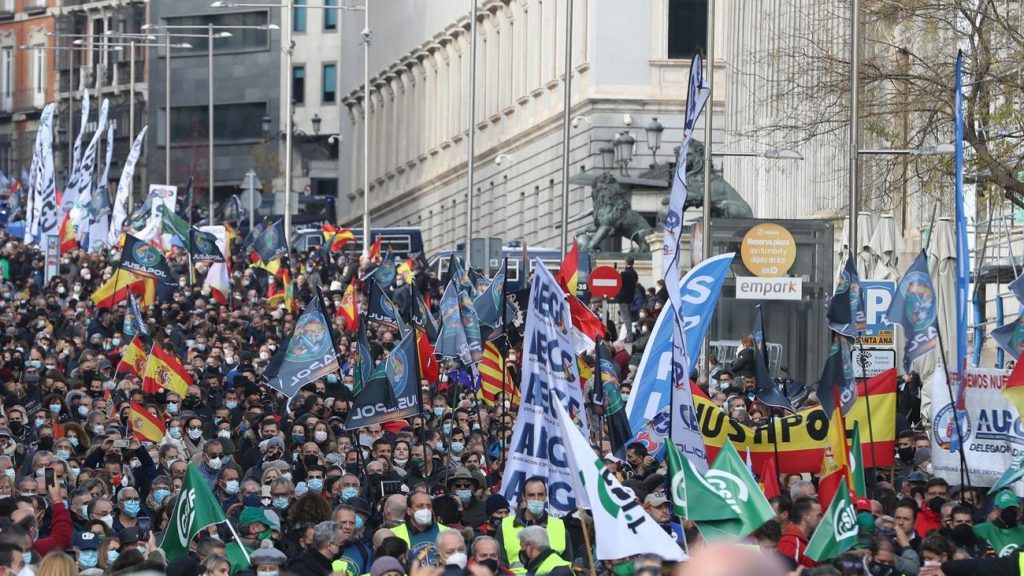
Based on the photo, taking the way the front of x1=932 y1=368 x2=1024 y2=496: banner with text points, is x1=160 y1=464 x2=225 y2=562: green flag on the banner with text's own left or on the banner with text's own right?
on the banner with text's own right

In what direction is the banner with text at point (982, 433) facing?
toward the camera

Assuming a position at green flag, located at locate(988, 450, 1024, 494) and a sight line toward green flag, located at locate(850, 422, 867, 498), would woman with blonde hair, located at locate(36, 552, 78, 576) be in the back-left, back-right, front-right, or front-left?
front-left

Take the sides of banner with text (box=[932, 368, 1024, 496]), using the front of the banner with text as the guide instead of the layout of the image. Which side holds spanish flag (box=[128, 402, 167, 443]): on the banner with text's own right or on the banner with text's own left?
on the banner with text's own right

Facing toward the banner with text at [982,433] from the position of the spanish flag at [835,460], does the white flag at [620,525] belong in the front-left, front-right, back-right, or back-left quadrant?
back-right

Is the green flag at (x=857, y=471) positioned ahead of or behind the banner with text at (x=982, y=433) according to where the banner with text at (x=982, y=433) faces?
ahead

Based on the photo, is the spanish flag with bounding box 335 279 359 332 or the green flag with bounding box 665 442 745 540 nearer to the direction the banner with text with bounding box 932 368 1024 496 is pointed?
the green flag

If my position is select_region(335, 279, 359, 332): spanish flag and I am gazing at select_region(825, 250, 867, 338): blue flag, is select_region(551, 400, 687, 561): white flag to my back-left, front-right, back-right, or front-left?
front-right

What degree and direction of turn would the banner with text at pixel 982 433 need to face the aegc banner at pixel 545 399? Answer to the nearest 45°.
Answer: approximately 45° to its right

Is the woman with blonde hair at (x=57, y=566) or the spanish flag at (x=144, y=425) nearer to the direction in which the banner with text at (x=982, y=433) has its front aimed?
the woman with blonde hair

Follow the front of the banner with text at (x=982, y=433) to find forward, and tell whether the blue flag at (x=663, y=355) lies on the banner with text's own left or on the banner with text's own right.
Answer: on the banner with text's own right

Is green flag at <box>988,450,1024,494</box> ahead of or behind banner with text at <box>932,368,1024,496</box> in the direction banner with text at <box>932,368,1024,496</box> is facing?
ahead
